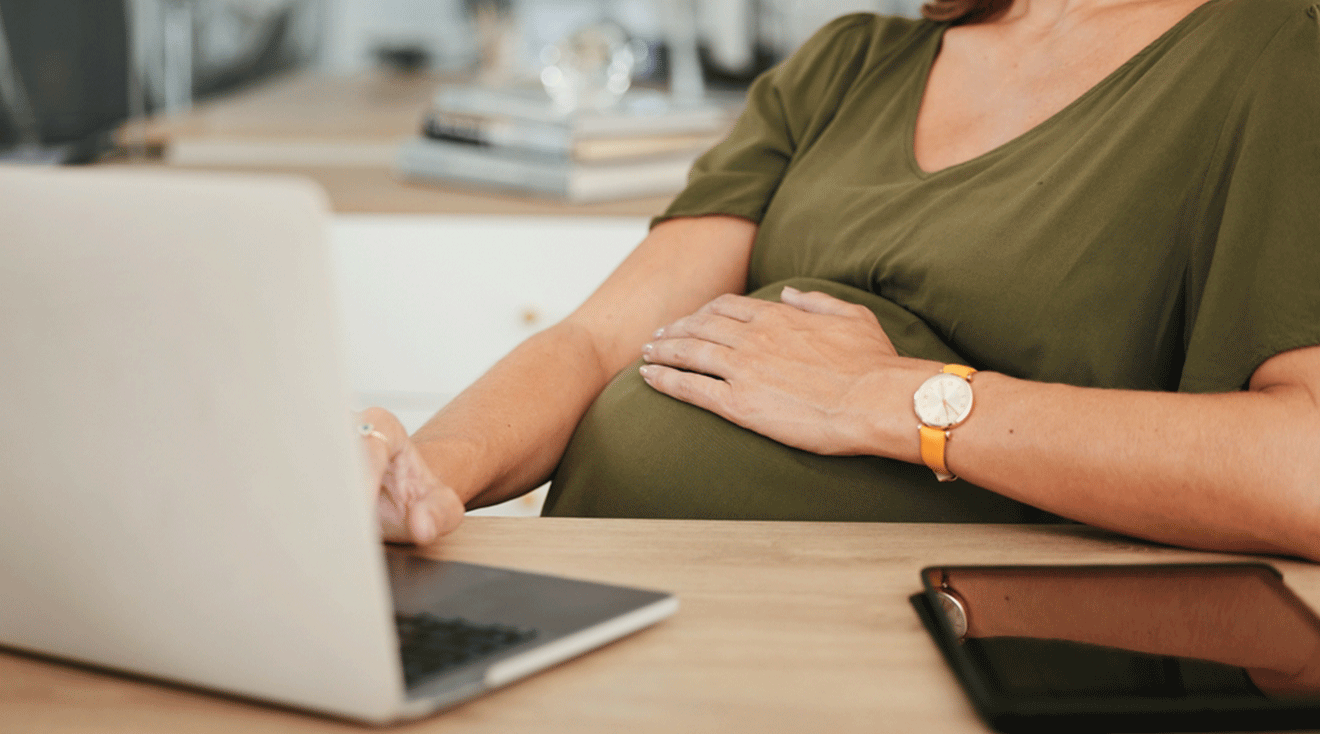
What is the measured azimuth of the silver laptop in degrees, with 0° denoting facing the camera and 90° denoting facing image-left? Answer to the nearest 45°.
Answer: approximately 225°

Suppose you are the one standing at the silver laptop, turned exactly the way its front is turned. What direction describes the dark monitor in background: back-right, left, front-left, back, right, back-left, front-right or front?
front-left

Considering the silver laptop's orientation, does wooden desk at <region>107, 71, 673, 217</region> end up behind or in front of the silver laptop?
in front
